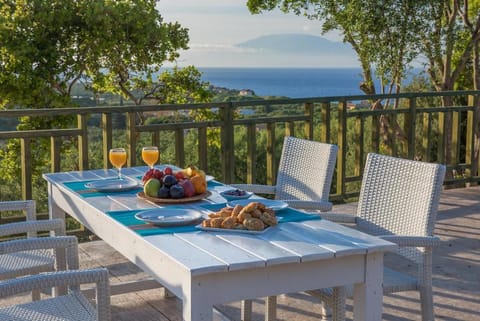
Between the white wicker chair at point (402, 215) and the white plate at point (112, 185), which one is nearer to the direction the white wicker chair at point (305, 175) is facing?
the white plate

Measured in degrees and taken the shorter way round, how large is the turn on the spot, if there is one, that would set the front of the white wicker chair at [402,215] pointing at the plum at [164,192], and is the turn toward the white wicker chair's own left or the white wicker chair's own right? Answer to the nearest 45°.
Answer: approximately 45° to the white wicker chair's own right

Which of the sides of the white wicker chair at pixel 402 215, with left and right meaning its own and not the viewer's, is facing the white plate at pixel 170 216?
front

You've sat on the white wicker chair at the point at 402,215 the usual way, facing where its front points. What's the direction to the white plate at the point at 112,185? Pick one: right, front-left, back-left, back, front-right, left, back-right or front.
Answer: front-right

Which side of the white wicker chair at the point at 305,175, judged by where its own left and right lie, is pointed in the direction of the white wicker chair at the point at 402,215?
left

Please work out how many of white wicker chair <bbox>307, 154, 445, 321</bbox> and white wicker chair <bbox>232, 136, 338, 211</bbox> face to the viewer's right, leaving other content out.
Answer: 0

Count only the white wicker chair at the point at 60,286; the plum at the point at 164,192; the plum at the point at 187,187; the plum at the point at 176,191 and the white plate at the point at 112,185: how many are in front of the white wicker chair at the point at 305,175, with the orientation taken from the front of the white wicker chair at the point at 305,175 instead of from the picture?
5

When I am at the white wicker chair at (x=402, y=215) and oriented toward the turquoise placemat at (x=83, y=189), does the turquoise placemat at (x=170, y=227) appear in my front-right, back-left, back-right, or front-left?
front-left

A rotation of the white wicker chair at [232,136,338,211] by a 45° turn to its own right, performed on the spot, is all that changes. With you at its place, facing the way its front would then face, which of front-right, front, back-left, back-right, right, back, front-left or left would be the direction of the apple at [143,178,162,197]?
front-left

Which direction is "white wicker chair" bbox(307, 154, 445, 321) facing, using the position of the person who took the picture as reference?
facing the viewer and to the left of the viewer

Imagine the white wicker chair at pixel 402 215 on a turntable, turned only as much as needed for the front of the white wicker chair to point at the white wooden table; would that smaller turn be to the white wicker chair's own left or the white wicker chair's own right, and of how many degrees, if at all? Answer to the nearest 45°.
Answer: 0° — it already faces it

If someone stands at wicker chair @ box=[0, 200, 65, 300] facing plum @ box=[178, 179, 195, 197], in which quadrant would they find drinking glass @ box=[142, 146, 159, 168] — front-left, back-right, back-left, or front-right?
front-left

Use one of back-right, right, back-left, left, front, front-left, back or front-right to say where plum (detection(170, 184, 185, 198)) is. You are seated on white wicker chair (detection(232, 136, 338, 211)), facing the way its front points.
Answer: front

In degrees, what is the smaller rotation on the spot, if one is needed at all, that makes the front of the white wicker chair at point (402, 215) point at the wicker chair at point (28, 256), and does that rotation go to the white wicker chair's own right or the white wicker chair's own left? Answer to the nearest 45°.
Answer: approximately 45° to the white wicker chair's own right
